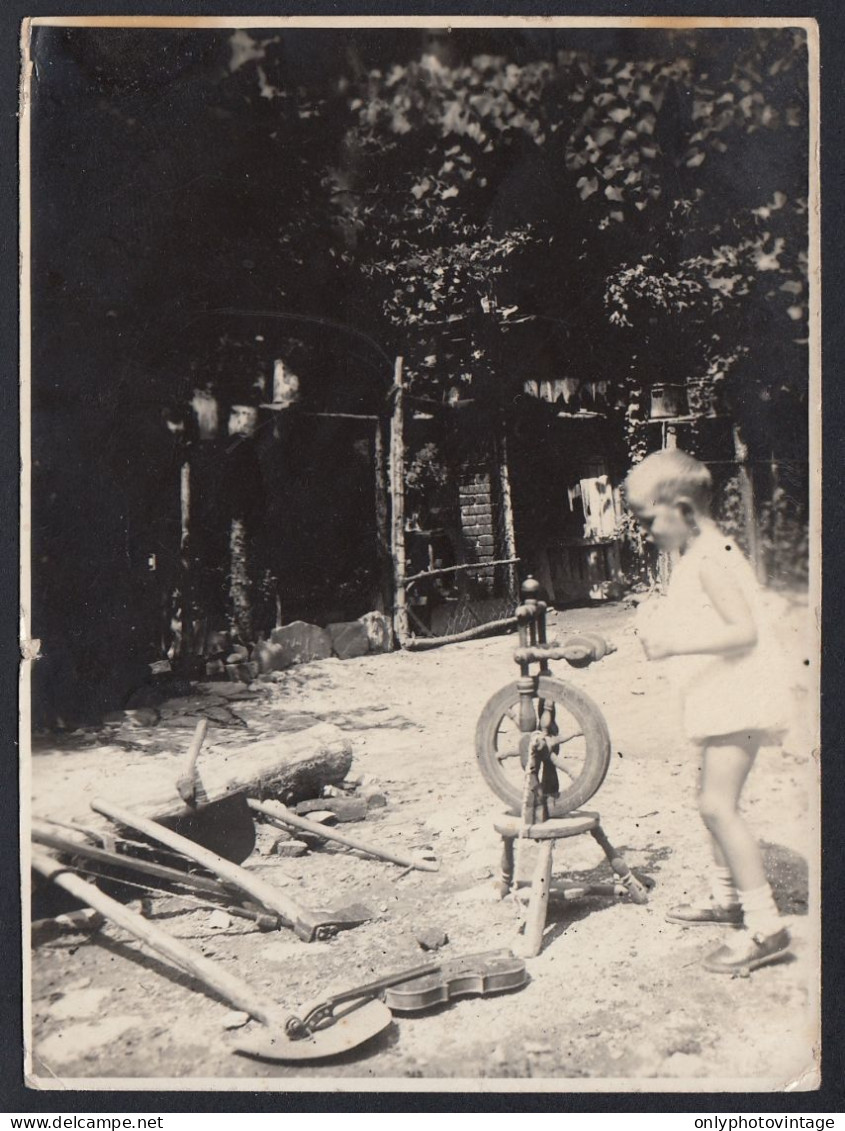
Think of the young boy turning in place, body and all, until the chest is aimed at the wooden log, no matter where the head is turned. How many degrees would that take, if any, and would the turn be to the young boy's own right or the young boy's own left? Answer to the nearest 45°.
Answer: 0° — they already face it

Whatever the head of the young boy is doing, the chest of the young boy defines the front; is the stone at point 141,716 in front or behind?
in front

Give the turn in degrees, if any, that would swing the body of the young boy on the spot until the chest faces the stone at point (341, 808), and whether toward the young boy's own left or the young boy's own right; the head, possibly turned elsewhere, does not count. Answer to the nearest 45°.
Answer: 0° — they already face it

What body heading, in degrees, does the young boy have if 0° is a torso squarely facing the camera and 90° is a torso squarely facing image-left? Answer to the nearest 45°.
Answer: approximately 90°

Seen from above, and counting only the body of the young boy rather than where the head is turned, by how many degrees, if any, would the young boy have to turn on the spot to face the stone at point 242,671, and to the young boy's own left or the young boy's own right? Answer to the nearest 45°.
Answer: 0° — they already face it

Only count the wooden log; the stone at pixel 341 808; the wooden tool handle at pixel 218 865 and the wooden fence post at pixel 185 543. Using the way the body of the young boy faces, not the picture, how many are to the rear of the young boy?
0

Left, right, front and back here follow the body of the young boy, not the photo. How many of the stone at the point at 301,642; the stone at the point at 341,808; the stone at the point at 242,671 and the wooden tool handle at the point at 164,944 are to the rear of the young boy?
0
